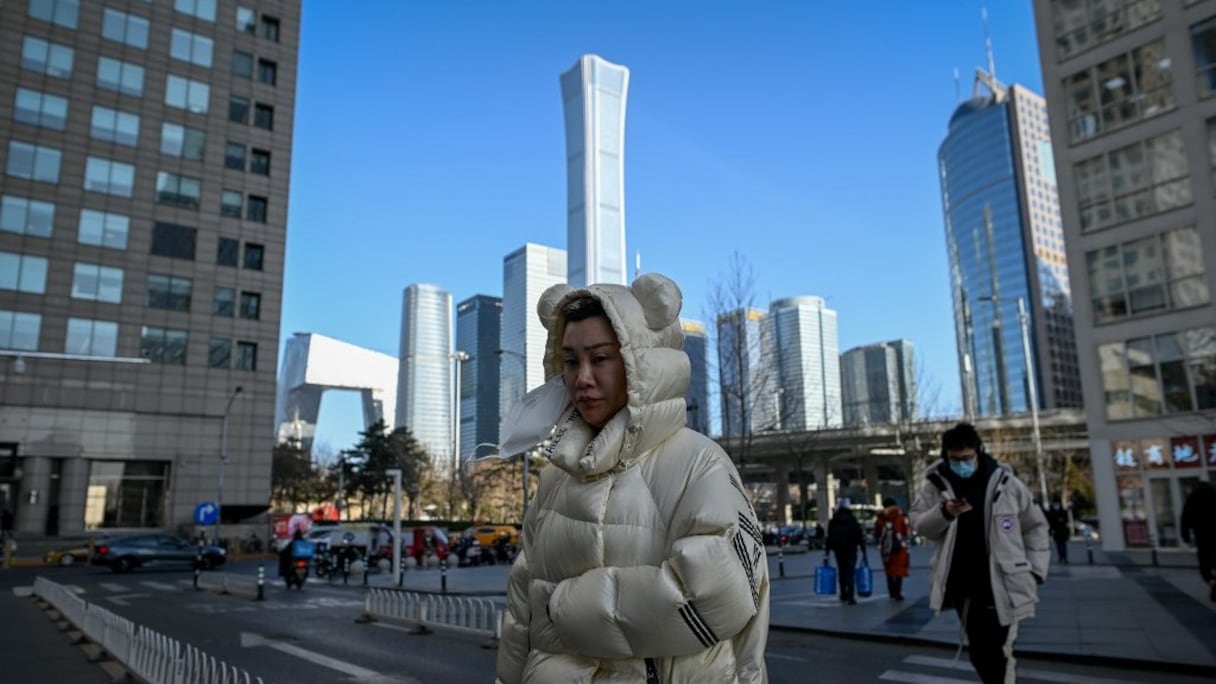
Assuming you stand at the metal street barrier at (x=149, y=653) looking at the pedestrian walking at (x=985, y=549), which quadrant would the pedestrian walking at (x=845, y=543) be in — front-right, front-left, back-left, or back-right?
front-left

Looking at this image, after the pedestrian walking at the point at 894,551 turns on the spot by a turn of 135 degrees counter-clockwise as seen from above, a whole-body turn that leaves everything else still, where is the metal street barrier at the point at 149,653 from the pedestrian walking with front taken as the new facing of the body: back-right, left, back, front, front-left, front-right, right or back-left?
front

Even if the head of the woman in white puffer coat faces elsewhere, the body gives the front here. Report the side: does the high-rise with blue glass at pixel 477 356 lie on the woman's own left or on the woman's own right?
on the woman's own right

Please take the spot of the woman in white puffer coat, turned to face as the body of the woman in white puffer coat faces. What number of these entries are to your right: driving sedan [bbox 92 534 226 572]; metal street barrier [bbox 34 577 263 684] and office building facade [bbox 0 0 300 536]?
3

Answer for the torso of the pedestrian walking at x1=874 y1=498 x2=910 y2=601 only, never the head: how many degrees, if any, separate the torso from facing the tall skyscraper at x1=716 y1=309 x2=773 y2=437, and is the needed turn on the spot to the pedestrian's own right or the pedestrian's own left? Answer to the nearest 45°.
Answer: approximately 45° to the pedestrian's own left

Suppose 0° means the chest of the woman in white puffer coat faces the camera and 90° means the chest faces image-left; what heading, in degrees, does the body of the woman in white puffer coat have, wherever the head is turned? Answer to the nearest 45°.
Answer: approximately 45°

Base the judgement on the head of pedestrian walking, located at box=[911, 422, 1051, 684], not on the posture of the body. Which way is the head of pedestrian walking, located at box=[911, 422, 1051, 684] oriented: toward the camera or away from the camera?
toward the camera

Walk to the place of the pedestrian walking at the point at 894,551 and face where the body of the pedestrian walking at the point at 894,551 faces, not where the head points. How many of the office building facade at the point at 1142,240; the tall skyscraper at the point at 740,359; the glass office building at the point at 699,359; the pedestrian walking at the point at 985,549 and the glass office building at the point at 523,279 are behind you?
1

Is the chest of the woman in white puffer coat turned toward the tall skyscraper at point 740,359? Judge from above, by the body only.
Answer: no

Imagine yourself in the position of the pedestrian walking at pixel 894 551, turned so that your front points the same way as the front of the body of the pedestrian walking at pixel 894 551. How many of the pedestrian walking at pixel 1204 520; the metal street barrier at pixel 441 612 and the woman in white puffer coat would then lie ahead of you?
0

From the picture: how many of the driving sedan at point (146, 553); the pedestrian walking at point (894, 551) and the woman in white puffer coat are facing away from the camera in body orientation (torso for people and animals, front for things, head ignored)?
1

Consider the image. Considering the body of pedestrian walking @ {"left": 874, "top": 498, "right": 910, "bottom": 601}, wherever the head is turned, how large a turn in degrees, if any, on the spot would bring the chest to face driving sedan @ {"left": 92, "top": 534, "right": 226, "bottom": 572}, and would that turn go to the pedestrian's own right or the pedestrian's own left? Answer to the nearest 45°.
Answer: approximately 90° to the pedestrian's own left

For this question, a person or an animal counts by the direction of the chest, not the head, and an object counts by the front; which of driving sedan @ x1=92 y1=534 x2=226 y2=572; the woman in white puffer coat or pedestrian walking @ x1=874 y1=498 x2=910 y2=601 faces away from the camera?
the pedestrian walking

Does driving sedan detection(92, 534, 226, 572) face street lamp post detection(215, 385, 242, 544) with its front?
no

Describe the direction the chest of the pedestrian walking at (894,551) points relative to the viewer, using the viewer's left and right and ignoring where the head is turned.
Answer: facing away from the viewer

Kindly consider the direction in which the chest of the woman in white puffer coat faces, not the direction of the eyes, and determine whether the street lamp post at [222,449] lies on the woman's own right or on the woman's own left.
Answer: on the woman's own right
